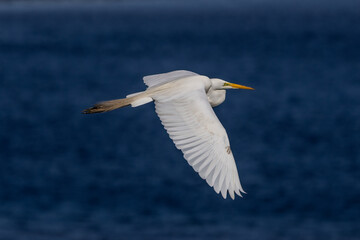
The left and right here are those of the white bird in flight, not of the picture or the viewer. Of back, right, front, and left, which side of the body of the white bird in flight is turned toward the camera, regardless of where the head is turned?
right
